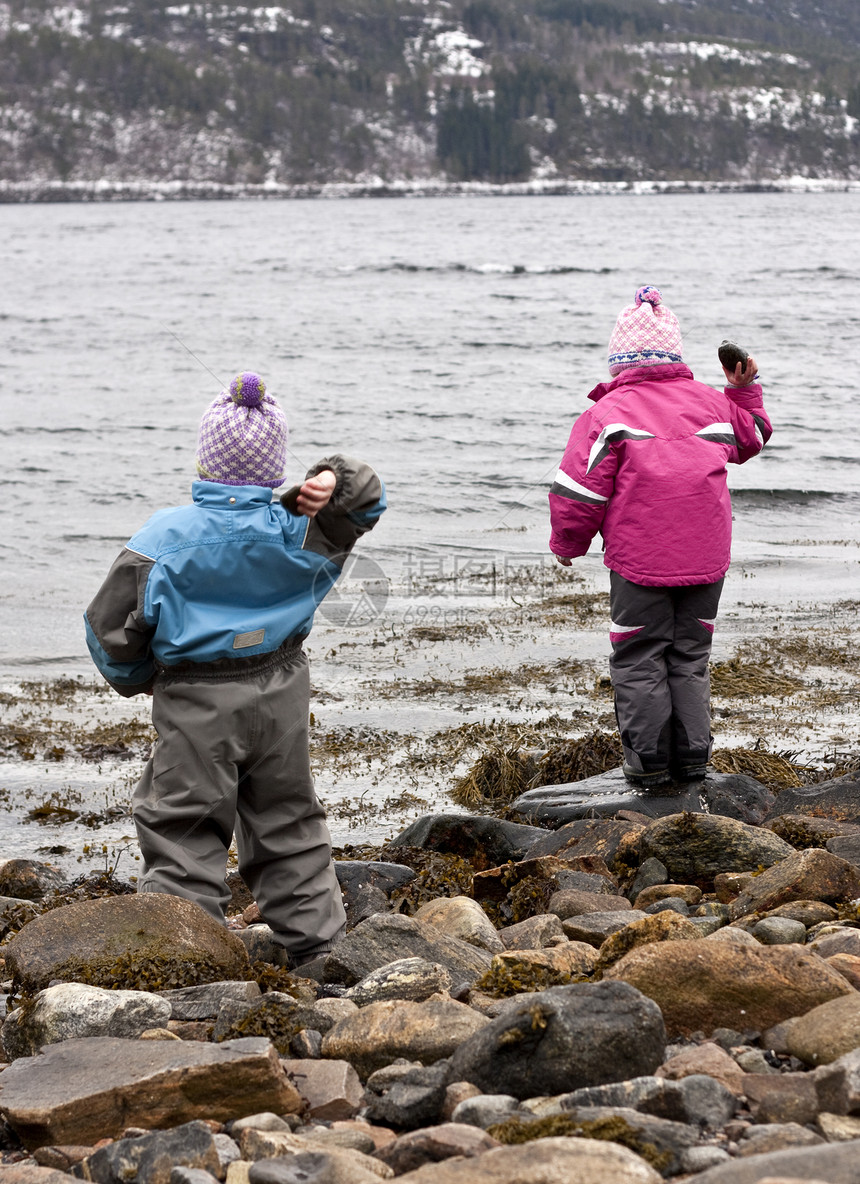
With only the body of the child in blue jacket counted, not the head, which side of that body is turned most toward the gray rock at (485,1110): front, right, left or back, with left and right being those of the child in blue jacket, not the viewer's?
back

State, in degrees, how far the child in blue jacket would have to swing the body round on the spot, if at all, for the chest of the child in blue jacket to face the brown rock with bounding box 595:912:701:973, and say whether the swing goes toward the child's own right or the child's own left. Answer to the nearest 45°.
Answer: approximately 135° to the child's own right

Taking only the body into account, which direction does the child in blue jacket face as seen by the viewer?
away from the camera

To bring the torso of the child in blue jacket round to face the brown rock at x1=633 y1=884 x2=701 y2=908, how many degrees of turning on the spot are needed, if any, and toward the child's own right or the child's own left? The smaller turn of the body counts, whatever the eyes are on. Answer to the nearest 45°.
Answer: approximately 90° to the child's own right

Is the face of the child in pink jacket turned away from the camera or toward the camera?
away from the camera

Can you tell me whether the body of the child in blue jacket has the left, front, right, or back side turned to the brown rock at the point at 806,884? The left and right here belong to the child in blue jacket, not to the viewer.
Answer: right

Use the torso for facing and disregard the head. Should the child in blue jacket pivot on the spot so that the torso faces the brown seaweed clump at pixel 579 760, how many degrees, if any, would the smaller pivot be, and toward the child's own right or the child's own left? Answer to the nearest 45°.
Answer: approximately 45° to the child's own right

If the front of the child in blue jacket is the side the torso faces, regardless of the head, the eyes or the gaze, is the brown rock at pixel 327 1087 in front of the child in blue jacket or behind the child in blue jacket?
behind

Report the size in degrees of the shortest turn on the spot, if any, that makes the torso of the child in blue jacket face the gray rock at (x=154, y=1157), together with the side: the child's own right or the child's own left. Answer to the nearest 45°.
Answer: approximately 180°

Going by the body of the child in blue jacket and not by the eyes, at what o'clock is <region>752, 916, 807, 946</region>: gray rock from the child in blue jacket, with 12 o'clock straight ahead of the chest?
The gray rock is roughly at 4 o'clock from the child in blue jacket.

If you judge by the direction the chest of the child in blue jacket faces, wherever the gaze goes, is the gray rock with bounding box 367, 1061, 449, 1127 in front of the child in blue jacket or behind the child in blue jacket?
behind

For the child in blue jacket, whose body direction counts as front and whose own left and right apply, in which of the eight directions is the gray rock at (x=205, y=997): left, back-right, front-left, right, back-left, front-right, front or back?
back

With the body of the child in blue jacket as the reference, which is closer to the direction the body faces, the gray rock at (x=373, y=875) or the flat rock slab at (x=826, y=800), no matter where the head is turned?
the gray rock
